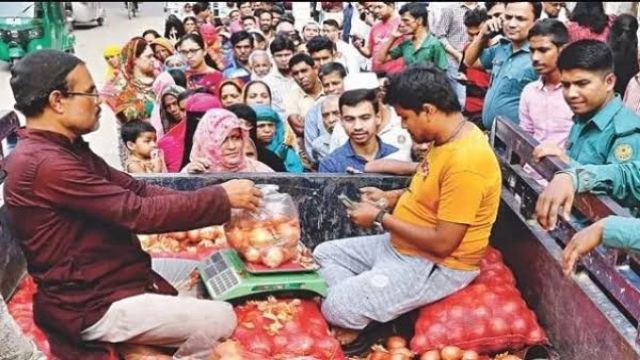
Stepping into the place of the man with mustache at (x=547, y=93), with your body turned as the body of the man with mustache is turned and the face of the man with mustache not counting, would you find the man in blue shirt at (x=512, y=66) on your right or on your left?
on your right

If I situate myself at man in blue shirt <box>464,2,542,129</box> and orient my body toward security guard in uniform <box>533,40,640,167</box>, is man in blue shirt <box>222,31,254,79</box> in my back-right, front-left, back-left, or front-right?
back-right

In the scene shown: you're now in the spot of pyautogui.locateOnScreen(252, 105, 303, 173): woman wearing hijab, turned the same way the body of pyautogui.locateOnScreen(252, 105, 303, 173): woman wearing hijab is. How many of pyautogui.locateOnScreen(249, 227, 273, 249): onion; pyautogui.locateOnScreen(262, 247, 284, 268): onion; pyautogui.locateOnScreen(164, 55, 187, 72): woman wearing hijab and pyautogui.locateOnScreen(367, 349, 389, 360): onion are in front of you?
3

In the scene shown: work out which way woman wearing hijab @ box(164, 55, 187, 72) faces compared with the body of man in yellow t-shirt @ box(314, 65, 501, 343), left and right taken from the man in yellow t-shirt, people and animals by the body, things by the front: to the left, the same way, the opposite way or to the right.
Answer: to the left

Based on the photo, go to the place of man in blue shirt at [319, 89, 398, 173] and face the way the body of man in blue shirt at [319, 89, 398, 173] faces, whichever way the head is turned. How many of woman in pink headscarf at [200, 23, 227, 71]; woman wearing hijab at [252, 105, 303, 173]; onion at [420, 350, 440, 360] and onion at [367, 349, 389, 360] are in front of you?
2

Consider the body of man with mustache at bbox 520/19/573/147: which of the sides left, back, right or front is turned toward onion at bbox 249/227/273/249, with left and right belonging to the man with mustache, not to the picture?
front

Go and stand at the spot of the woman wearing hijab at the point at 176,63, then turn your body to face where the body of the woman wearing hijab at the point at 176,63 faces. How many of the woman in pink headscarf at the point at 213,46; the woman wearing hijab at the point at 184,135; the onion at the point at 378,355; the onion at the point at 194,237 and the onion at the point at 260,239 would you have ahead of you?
4

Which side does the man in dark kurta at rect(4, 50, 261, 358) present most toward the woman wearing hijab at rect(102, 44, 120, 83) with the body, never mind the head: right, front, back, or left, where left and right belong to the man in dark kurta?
left

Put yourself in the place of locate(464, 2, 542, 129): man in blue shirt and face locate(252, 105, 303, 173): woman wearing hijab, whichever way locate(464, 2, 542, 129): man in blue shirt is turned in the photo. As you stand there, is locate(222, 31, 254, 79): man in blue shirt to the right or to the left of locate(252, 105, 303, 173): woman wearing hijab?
right

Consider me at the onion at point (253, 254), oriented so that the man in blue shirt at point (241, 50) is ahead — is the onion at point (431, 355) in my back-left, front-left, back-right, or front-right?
back-right

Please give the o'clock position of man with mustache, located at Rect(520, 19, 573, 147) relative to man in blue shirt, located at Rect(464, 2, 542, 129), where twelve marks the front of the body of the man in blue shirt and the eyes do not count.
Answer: The man with mustache is roughly at 10 o'clock from the man in blue shirt.

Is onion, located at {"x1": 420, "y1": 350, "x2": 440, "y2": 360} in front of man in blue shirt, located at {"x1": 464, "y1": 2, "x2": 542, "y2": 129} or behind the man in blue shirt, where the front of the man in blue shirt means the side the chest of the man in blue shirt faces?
in front

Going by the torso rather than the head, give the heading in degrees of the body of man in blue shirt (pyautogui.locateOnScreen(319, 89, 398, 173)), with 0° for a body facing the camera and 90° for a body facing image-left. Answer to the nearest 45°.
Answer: approximately 0°

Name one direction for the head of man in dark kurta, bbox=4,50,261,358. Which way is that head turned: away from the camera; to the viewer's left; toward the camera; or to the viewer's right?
to the viewer's right
